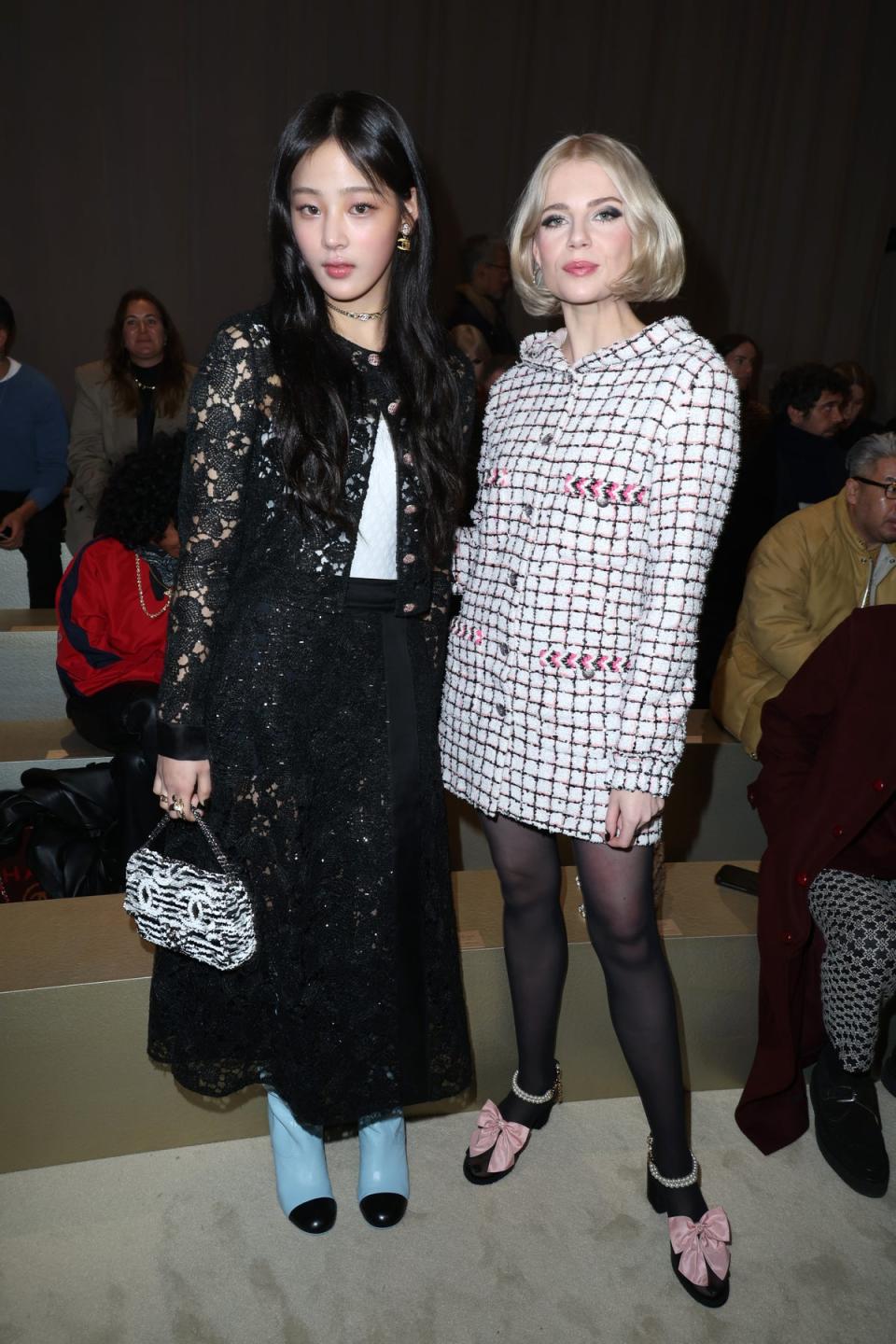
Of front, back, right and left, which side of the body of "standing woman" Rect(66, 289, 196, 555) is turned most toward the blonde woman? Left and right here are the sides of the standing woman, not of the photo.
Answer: front

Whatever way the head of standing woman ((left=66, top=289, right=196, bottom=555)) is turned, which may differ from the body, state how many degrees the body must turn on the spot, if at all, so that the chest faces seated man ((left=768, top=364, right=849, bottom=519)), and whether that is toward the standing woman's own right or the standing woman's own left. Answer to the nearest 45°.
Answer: approximately 90° to the standing woman's own left

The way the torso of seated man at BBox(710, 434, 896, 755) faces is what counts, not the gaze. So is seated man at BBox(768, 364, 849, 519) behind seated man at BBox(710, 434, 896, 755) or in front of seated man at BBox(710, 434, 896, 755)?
behind

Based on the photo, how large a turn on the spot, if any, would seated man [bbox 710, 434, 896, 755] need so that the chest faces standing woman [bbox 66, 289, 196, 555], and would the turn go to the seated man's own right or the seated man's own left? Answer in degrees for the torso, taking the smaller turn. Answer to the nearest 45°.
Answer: approximately 135° to the seated man's own right

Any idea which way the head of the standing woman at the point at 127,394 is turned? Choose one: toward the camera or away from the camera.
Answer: toward the camera

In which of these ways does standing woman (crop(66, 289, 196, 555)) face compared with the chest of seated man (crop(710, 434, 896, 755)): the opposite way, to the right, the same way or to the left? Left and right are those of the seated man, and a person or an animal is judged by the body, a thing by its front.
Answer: the same way

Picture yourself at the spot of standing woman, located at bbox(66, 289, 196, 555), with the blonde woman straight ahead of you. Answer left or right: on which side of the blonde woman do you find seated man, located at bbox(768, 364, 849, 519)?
left

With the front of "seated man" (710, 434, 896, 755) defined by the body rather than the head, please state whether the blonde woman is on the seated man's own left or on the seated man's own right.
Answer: on the seated man's own right

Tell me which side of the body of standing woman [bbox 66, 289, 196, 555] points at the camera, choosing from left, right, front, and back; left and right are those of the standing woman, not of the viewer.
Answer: front

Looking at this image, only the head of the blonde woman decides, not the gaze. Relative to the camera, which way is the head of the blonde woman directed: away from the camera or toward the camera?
toward the camera

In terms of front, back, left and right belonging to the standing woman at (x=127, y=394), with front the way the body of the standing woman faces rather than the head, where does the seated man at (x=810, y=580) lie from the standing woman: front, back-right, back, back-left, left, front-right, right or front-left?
front-left

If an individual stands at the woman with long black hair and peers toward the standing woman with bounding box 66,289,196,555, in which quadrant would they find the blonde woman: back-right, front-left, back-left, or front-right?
back-right
